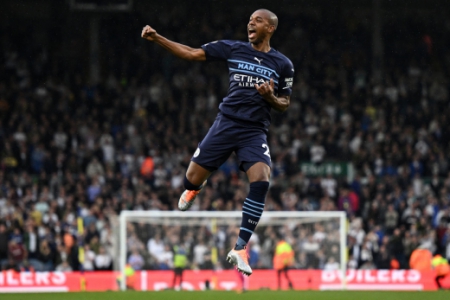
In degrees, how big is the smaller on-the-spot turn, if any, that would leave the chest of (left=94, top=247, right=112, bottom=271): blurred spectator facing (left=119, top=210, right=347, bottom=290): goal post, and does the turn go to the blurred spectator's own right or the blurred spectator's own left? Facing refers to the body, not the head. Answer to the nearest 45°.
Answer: approximately 90° to the blurred spectator's own left

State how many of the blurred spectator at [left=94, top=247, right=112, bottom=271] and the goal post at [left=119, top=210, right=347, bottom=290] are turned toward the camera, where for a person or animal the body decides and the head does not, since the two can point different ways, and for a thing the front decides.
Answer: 2

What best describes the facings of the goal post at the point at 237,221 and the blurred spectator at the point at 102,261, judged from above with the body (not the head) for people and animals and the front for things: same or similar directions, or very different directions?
same or similar directions

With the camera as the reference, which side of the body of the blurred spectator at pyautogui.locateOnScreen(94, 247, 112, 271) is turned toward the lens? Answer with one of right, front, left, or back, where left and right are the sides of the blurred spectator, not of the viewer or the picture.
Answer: front

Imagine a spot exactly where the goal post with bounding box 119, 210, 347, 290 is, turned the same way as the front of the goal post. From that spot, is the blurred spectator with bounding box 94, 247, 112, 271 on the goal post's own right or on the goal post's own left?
on the goal post's own right

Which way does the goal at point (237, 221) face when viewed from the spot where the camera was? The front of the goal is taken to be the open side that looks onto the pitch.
facing the viewer
